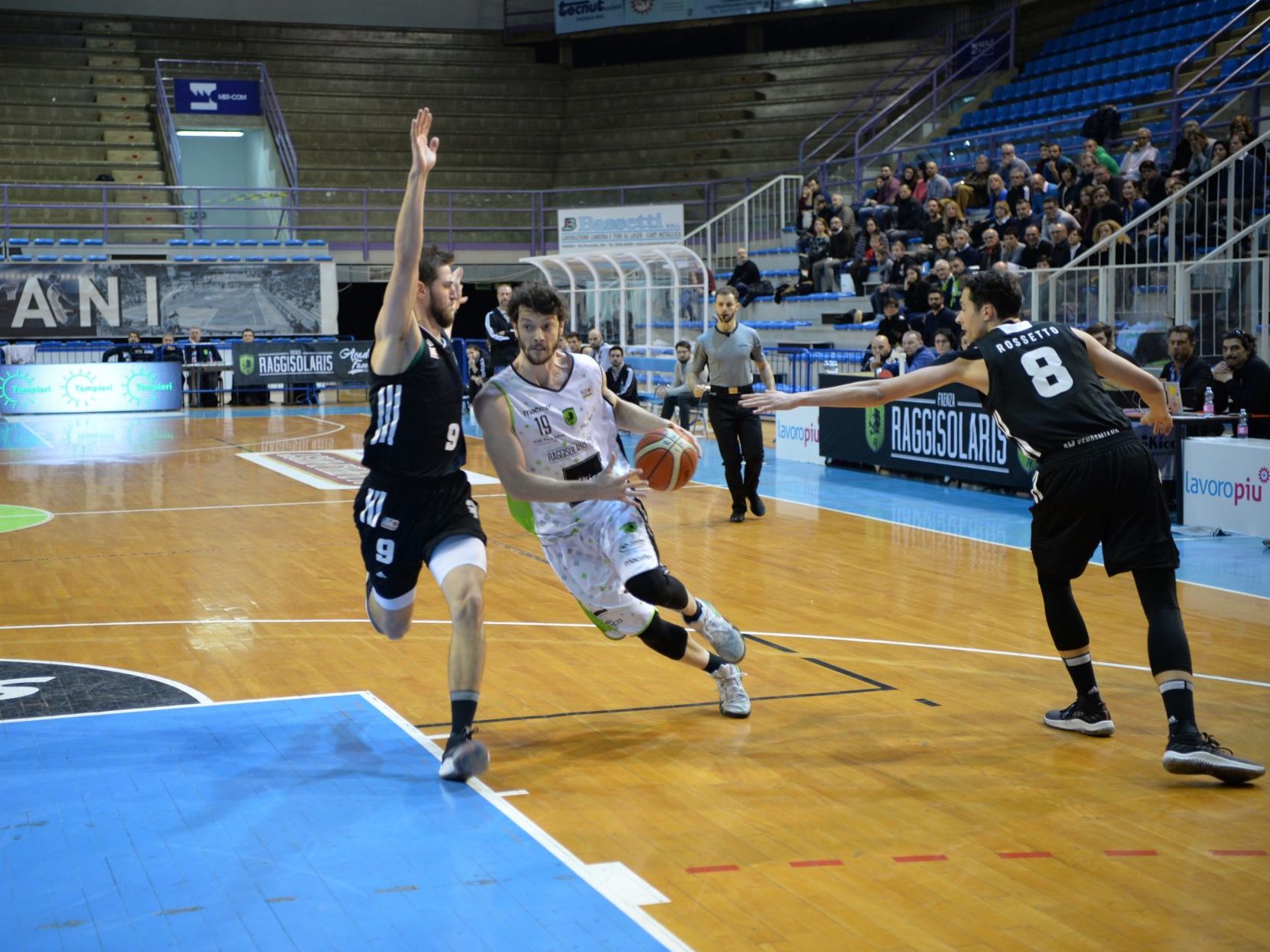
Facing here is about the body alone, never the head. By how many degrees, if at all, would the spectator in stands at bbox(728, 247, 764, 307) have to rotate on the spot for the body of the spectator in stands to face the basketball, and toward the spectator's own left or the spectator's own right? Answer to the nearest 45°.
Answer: approximately 45° to the spectator's own left

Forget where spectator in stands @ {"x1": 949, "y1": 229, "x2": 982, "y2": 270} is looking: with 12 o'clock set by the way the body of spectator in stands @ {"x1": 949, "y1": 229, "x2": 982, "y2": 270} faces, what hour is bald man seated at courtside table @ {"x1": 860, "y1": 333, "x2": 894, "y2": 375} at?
bald man seated at courtside table @ {"x1": 860, "y1": 333, "x2": 894, "y2": 375} is roughly at 11 o'clock from spectator in stands @ {"x1": 949, "y1": 229, "x2": 982, "y2": 270}.

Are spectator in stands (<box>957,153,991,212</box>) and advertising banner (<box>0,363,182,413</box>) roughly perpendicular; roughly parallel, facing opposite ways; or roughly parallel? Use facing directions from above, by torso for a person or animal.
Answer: roughly perpendicular

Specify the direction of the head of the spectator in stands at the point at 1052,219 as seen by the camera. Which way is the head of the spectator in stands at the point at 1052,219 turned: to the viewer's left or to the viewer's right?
to the viewer's left

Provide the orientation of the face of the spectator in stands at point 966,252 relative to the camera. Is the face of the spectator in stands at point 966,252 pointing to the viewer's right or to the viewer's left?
to the viewer's left

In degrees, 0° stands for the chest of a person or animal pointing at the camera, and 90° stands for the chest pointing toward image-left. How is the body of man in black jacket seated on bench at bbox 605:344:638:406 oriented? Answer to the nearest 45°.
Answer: approximately 45°

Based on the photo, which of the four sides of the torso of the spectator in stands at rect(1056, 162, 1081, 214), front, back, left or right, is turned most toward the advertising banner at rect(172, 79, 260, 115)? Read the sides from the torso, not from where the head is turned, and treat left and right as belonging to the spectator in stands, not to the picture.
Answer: right

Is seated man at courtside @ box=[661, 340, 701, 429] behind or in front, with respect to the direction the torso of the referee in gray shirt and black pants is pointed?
behind

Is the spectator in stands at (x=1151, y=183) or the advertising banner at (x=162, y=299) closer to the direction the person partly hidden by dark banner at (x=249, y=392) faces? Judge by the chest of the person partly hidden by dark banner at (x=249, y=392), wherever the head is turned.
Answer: the spectator in stands
